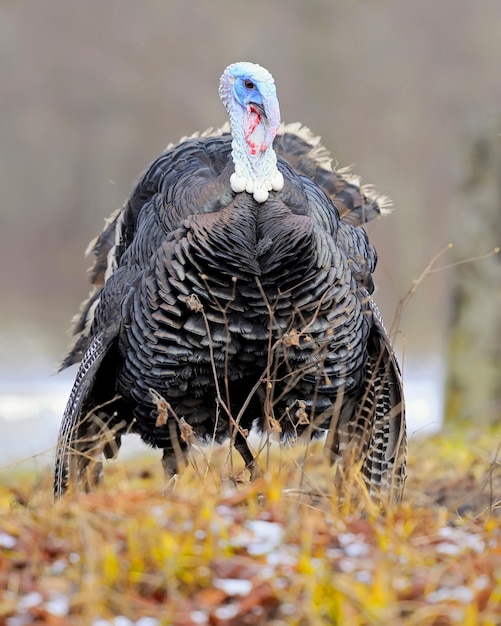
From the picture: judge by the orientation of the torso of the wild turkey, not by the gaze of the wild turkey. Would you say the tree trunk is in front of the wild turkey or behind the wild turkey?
behind

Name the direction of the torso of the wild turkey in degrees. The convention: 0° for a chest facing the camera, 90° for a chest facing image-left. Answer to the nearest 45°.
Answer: approximately 0°
